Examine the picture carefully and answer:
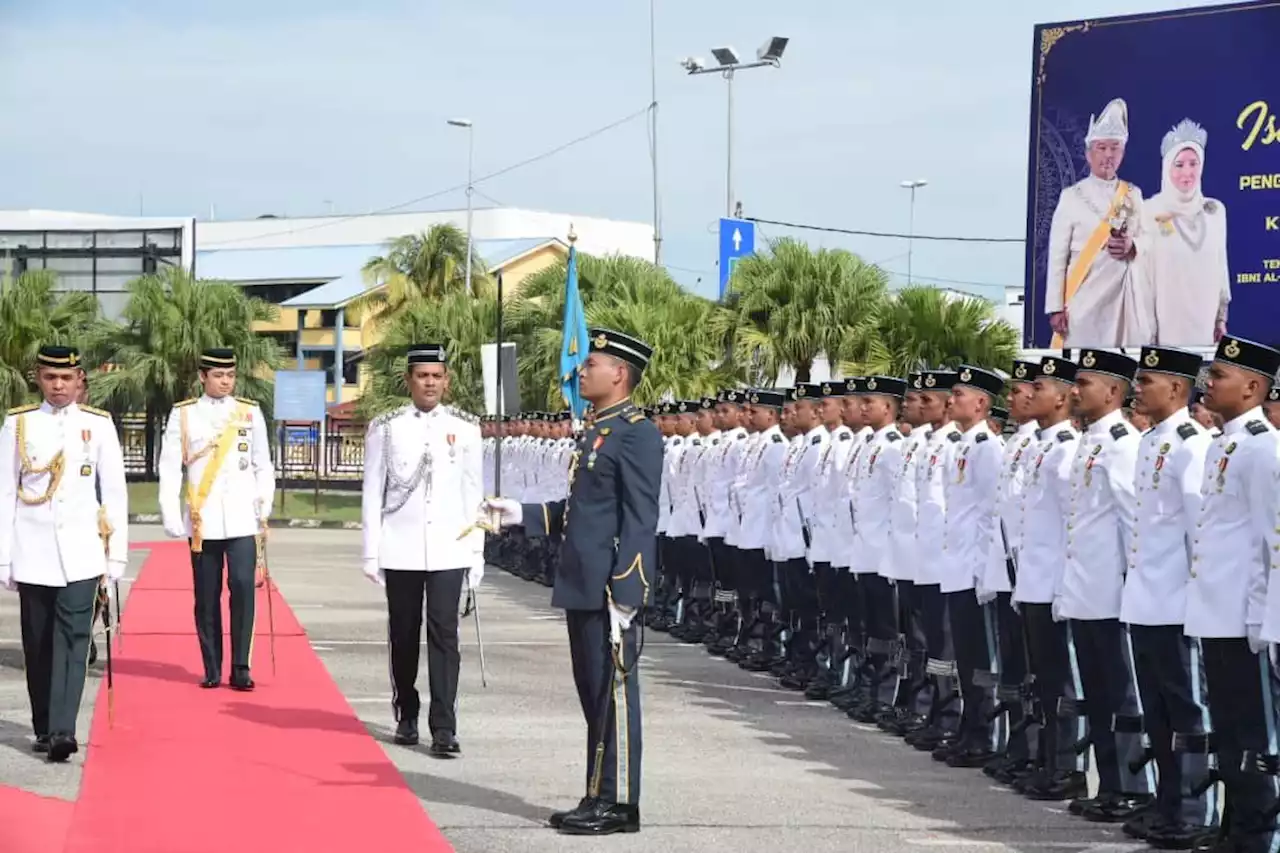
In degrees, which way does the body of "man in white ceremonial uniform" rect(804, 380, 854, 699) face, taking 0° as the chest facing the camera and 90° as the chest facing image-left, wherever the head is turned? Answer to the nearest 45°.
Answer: approximately 45°

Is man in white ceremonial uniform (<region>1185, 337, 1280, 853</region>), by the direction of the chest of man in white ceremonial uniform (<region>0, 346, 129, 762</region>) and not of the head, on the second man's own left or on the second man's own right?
on the second man's own left

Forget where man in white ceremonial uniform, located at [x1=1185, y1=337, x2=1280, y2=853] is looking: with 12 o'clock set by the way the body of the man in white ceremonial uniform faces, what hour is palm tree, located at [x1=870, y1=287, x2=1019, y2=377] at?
The palm tree is roughly at 4 o'clock from the man in white ceremonial uniform.

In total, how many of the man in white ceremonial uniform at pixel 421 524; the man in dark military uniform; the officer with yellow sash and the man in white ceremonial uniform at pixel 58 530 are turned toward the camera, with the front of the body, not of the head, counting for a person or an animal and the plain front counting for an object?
3

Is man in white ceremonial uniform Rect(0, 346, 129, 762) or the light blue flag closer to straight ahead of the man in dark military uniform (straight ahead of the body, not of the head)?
the man in white ceremonial uniform

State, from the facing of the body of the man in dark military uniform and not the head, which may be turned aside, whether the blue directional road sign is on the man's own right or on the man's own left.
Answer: on the man's own right

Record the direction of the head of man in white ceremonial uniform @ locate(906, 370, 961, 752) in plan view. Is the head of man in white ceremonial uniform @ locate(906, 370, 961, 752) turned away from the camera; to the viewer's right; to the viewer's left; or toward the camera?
to the viewer's left

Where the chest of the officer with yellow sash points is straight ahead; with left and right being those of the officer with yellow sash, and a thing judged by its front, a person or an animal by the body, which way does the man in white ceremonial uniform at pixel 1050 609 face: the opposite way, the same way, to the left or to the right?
to the right

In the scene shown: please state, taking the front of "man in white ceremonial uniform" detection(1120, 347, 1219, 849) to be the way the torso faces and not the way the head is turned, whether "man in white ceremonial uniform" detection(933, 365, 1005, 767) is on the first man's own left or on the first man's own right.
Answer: on the first man's own right

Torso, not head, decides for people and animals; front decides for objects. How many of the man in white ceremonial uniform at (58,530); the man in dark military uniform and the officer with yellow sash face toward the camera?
2

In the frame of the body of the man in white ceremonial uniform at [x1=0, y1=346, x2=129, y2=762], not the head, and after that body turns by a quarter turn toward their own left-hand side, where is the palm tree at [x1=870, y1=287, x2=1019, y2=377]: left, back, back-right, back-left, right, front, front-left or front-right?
front-left

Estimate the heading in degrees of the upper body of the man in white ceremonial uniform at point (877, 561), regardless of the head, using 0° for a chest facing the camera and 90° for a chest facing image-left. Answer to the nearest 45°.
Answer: approximately 45°

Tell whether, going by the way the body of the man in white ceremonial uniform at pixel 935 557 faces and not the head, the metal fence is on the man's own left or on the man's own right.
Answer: on the man's own right
